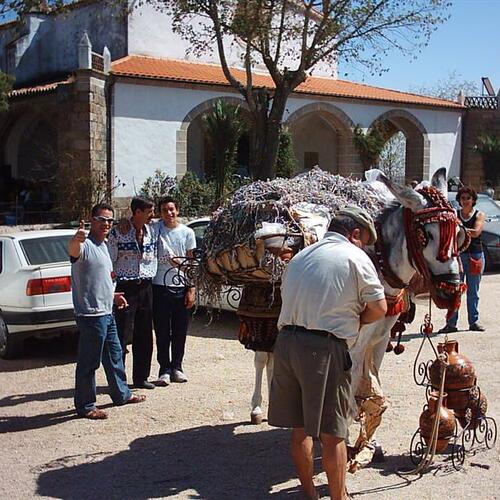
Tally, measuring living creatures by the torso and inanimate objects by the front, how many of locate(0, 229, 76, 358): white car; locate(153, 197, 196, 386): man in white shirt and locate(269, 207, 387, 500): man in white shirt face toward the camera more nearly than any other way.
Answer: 1

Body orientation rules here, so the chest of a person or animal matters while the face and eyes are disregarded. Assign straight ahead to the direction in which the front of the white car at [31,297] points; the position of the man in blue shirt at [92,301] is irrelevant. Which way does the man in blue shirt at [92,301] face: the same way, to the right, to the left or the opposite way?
the opposite way

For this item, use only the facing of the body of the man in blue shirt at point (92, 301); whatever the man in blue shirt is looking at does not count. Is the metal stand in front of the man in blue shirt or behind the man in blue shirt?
in front

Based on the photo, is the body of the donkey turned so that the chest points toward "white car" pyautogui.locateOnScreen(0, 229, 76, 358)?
no

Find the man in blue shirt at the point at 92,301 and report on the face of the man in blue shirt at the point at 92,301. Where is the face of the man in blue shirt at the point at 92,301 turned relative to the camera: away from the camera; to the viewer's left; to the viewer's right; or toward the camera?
toward the camera

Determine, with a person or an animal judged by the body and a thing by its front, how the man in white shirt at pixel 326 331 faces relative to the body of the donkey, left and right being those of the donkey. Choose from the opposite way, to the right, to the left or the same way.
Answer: to the left

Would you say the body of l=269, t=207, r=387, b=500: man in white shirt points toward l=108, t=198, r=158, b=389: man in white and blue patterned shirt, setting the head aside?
no

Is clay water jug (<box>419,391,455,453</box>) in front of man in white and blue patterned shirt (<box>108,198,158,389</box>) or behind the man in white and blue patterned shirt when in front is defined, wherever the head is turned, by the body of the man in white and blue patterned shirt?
in front

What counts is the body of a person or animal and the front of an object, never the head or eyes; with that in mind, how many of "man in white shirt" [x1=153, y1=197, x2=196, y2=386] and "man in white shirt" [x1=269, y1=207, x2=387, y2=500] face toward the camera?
1

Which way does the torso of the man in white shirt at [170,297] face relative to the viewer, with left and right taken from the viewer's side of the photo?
facing the viewer

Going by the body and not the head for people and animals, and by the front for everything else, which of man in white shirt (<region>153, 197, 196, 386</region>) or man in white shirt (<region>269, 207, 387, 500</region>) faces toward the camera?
man in white shirt (<region>153, 197, 196, 386</region>)

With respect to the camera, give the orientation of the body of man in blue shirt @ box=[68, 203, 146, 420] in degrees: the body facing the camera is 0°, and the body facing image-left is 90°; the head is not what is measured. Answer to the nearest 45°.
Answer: approximately 315°

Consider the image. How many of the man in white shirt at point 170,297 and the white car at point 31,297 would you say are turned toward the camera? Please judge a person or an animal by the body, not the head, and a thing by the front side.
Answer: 1
